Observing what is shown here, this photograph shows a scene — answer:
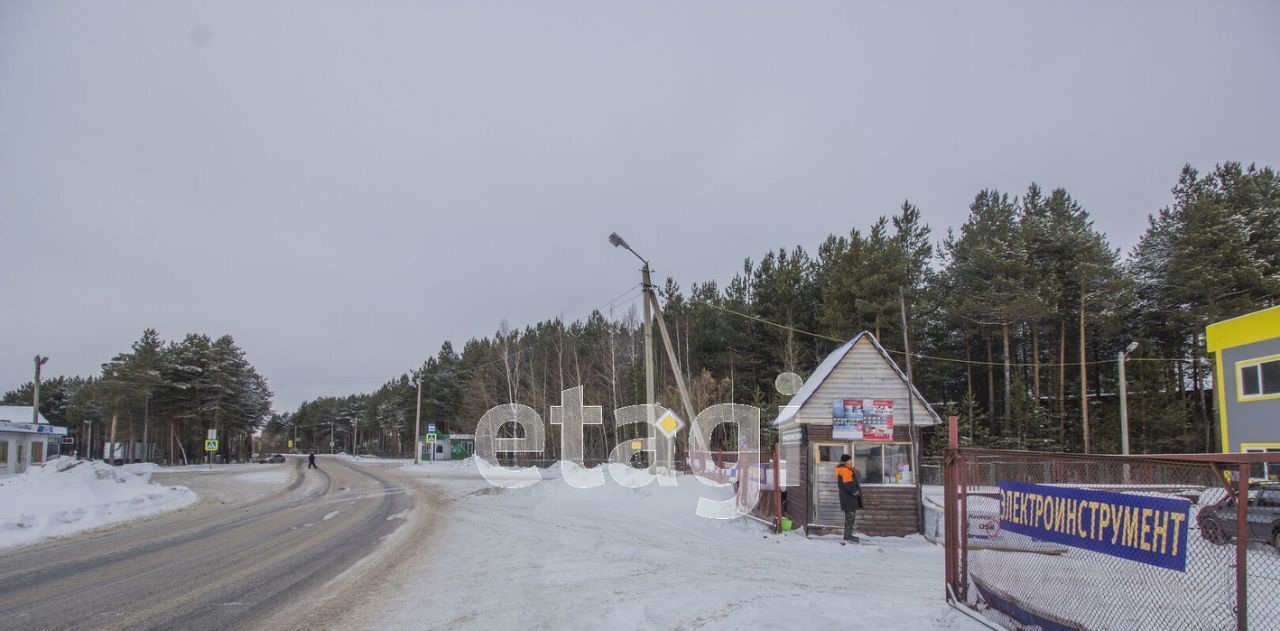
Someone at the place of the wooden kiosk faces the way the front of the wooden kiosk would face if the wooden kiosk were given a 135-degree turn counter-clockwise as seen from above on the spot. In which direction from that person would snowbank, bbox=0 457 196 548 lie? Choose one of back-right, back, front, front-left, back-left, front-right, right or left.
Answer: back-left

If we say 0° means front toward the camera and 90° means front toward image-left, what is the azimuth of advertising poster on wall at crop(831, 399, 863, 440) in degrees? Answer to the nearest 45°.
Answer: approximately 0°

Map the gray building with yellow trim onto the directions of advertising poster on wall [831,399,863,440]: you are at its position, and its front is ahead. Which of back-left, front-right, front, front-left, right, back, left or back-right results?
back-left

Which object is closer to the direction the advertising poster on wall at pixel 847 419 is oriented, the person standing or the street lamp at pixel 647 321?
the person standing

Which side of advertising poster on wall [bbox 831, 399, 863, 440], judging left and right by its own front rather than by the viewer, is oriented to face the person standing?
front

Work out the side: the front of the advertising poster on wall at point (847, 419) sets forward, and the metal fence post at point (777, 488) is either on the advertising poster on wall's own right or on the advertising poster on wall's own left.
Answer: on the advertising poster on wall's own right

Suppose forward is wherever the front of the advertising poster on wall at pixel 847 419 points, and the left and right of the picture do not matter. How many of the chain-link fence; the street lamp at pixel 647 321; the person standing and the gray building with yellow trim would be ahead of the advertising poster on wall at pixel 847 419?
2

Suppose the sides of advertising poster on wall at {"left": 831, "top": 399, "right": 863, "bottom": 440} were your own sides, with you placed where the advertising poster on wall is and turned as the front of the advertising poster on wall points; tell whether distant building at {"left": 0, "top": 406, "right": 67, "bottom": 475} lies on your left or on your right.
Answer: on your right

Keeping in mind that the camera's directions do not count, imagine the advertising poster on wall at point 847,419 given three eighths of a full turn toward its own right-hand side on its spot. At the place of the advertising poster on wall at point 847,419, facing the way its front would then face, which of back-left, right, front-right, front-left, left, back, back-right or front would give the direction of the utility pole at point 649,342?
front

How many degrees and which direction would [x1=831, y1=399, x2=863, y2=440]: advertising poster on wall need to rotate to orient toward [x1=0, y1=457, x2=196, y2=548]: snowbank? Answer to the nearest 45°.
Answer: approximately 90° to its right

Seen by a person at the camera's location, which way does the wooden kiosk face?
facing the viewer
